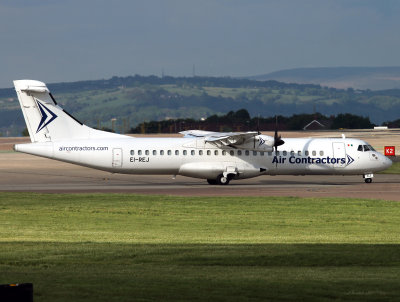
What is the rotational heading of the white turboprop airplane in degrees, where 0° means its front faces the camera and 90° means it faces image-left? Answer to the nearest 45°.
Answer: approximately 270°
